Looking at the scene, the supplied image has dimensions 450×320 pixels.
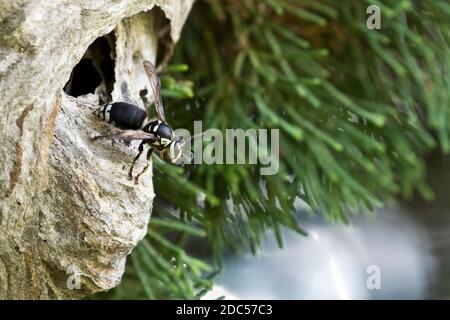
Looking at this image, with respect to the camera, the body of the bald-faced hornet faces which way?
to the viewer's right
